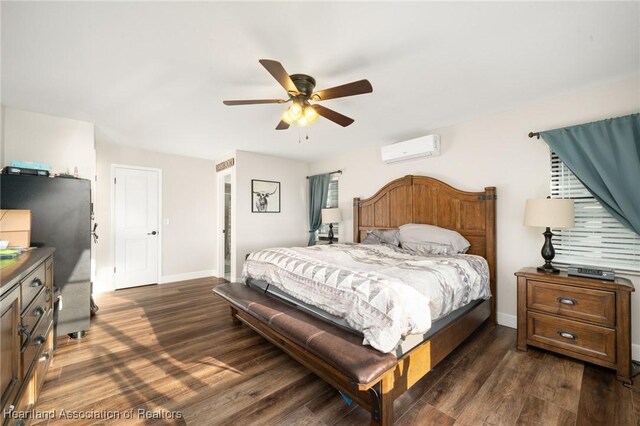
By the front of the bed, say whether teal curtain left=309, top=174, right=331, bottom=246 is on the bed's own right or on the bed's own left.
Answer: on the bed's own right

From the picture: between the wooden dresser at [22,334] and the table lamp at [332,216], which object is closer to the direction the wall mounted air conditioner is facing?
the wooden dresser

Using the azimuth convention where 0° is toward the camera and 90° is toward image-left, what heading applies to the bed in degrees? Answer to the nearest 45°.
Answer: approximately 45°

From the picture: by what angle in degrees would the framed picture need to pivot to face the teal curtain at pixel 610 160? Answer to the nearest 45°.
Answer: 0° — it already faces it

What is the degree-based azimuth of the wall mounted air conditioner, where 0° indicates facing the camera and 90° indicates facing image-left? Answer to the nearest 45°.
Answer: approximately 45°

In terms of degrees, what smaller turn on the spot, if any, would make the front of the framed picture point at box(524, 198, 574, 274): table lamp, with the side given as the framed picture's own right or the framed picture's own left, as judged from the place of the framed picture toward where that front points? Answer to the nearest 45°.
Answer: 0° — it already faces it

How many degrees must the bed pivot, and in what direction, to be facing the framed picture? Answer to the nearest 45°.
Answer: approximately 90° to its right

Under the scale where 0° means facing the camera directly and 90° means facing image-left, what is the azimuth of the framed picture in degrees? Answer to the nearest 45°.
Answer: approximately 315°
